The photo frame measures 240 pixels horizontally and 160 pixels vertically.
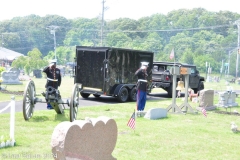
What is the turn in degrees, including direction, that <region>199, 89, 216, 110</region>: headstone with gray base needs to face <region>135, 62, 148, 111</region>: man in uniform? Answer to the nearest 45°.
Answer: approximately 90° to its right

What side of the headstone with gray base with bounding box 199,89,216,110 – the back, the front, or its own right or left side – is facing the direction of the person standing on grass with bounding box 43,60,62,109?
right

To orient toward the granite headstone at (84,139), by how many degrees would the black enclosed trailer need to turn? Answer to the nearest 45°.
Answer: approximately 135° to its right

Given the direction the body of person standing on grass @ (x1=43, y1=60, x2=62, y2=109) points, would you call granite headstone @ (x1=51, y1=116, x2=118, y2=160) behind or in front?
in front

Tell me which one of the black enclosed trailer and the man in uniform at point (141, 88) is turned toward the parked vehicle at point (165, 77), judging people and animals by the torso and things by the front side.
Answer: the black enclosed trailer

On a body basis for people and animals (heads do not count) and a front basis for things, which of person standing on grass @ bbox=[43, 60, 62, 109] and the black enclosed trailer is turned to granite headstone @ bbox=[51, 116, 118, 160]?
the person standing on grass

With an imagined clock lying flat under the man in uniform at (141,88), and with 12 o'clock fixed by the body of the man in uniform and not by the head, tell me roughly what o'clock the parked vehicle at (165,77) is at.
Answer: The parked vehicle is roughly at 8 o'clock from the man in uniform.

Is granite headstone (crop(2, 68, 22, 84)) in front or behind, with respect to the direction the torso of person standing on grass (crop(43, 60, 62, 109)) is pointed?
behind

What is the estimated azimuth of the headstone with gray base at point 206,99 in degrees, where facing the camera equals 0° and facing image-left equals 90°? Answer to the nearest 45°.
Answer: approximately 315°

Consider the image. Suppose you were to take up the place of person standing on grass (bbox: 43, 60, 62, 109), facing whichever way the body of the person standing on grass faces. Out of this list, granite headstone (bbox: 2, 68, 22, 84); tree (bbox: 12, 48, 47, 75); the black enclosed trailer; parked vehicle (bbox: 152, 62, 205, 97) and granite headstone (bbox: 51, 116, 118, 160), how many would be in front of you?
1

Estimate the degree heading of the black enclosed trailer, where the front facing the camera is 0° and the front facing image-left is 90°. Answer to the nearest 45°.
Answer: approximately 225°

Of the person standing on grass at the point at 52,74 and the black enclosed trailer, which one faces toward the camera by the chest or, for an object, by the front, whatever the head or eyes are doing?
the person standing on grass

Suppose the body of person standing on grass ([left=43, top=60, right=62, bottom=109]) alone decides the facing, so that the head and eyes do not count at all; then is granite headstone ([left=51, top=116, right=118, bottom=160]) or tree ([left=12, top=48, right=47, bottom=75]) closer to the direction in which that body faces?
the granite headstone

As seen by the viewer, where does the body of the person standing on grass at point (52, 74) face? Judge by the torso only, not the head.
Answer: toward the camera

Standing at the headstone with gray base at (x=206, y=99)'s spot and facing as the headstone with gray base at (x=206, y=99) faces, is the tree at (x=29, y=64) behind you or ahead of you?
behind
